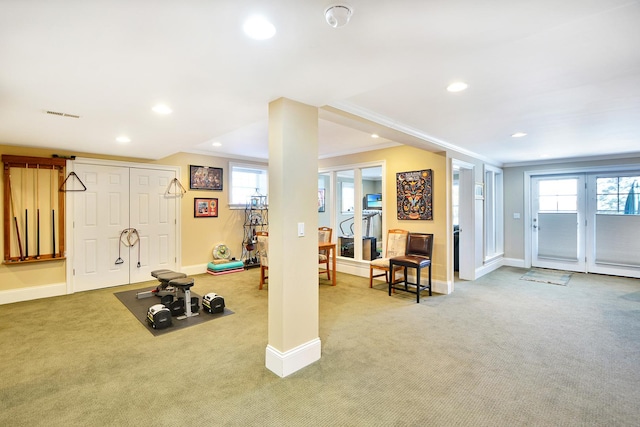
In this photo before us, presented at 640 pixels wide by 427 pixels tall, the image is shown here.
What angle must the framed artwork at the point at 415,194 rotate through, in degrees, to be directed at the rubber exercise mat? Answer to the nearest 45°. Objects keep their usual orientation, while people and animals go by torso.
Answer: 0° — it already faces it

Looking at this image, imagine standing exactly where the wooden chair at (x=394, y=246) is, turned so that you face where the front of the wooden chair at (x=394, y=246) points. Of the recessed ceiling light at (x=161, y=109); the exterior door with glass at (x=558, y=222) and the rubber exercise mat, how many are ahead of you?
2

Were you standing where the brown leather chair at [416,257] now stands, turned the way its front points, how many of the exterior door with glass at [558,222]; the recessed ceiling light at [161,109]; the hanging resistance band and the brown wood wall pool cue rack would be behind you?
1

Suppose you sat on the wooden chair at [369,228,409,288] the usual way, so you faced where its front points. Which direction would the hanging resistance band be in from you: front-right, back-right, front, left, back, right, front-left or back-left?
front-right

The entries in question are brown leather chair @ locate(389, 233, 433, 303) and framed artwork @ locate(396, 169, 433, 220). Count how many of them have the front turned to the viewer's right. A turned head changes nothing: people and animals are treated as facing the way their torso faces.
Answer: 0

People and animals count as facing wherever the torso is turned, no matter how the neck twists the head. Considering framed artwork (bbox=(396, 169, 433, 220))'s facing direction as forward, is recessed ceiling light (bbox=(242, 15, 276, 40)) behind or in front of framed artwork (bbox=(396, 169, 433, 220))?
in front

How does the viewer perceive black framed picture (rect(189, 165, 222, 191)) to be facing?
facing the viewer and to the right of the viewer

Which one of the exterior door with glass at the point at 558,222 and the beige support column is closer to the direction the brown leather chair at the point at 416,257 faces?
the beige support column

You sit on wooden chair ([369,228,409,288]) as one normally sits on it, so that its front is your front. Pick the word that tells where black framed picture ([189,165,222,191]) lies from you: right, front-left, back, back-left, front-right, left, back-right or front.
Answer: front-right

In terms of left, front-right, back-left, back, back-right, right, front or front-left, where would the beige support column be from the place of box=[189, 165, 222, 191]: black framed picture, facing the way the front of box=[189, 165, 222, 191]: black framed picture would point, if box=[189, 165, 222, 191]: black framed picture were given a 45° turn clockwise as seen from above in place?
front

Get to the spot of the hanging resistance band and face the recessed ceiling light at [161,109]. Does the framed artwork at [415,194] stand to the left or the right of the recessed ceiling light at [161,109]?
left

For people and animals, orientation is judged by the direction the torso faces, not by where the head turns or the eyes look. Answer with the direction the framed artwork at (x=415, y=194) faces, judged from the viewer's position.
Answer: facing the viewer and to the left of the viewer
